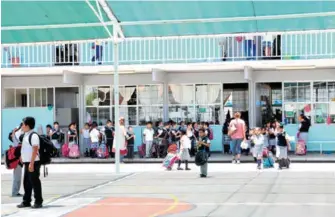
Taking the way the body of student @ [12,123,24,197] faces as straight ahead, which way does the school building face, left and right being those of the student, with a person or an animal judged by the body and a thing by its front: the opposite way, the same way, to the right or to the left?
to the right
